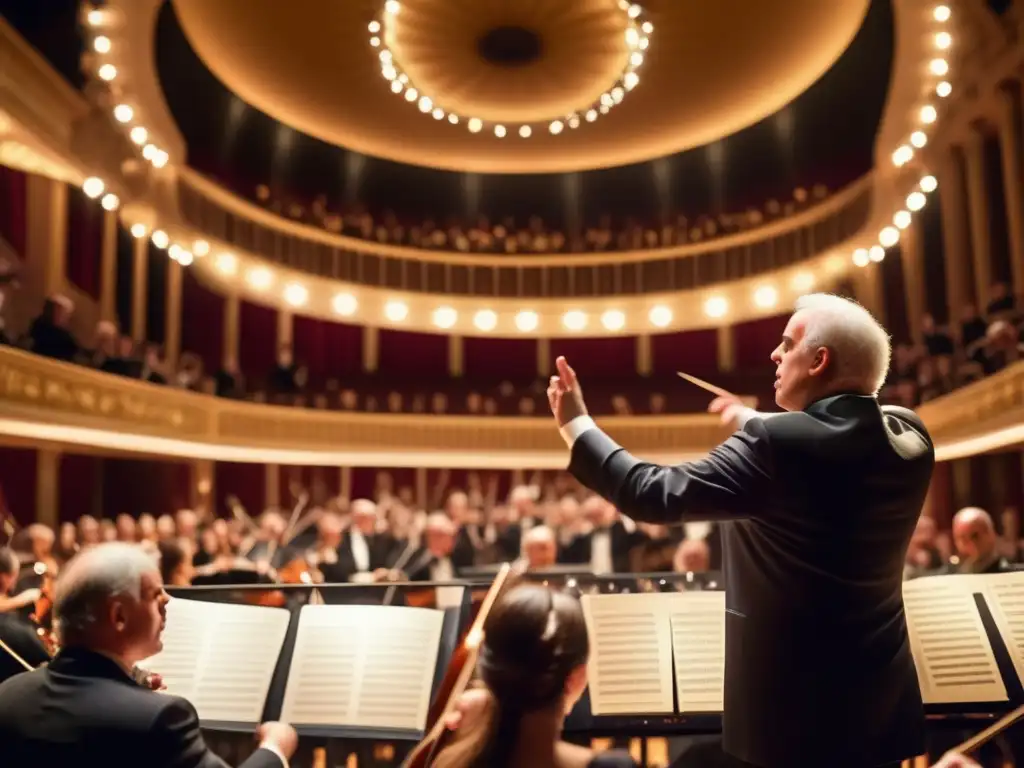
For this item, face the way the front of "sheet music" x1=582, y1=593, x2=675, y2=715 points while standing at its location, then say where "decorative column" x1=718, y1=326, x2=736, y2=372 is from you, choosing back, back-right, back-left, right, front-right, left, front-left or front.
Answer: back

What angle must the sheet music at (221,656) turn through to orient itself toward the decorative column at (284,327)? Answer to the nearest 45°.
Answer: approximately 180°

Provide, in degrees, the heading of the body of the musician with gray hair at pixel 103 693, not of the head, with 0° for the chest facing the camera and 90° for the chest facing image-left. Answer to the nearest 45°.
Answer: approximately 225°

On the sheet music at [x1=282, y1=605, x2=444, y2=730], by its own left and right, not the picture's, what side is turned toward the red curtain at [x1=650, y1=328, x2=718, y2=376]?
back

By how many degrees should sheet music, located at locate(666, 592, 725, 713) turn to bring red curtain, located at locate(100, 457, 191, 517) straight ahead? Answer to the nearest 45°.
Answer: approximately 135° to its right
